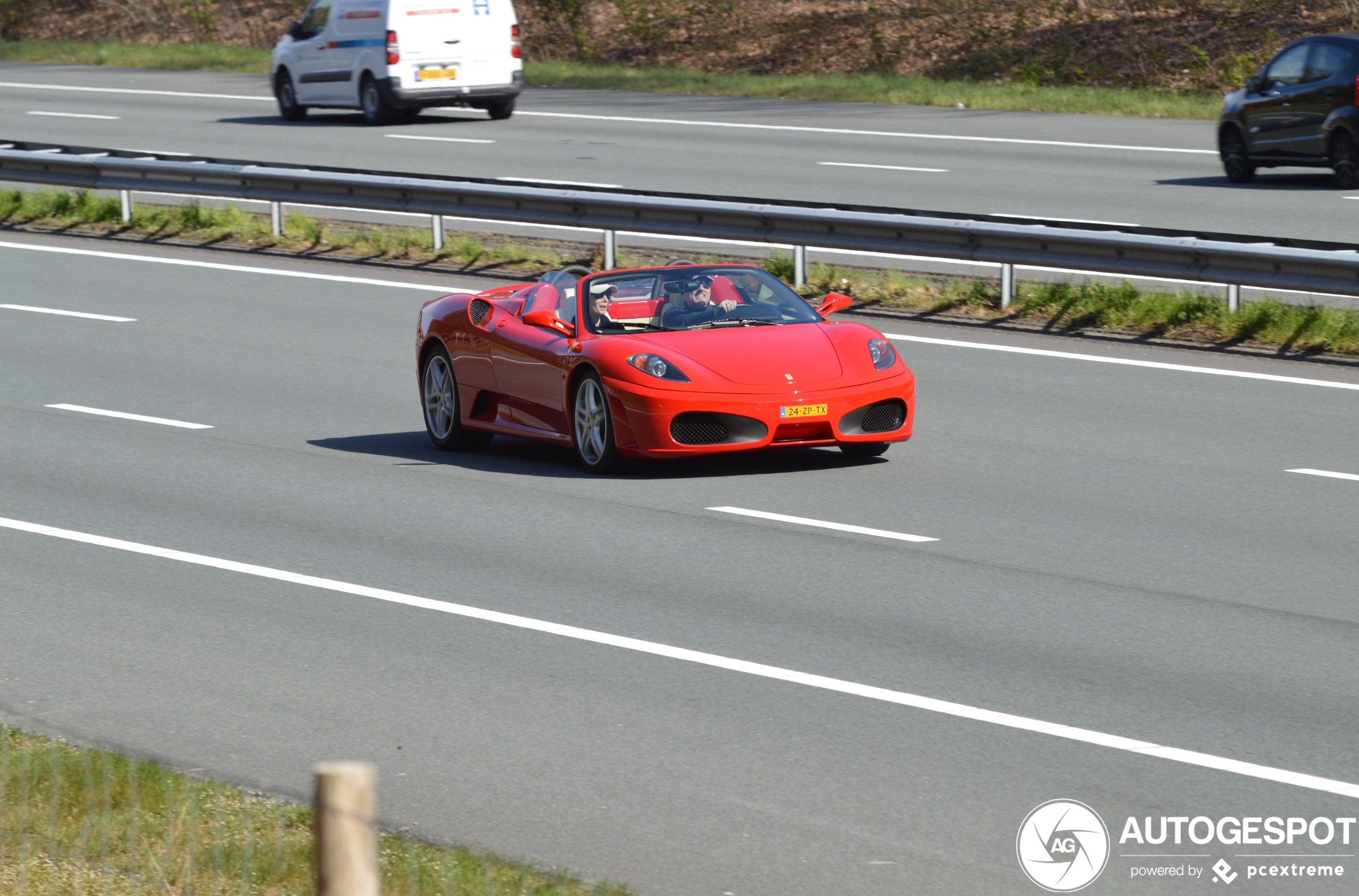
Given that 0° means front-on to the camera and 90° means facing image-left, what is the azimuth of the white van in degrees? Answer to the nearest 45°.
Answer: approximately 135°

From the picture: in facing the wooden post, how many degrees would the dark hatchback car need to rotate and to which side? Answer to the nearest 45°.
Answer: approximately 135° to its left

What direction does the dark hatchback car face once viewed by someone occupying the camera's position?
facing away from the viewer and to the left of the viewer

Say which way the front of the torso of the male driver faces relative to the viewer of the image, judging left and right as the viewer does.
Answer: facing the viewer and to the right of the viewer

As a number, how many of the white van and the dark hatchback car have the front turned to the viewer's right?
0

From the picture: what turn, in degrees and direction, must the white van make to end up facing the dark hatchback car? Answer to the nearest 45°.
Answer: approximately 180°

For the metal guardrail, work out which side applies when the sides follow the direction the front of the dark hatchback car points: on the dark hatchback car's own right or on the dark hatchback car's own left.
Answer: on the dark hatchback car's own left

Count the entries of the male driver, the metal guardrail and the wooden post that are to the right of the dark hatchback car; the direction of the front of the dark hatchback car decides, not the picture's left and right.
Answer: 0

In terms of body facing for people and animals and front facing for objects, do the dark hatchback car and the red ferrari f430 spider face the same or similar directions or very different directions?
very different directions

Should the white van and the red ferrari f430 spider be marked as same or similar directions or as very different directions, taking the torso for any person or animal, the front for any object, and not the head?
very different directions

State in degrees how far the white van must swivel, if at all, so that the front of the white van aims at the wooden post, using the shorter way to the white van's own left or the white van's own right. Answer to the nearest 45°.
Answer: approximately 135° to the white van's own left

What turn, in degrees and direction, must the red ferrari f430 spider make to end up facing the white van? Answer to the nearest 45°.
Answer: approximately 135° to its left

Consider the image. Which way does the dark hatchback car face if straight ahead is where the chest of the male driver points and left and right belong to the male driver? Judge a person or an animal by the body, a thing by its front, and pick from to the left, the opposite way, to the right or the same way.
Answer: the opposite way

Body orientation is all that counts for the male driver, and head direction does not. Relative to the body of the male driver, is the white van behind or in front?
behind
